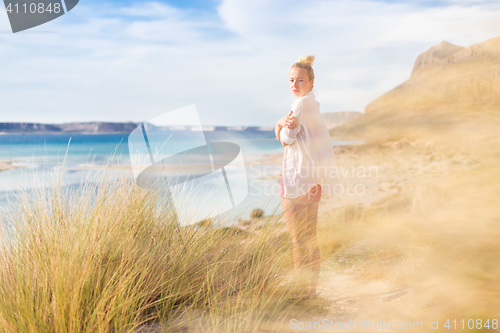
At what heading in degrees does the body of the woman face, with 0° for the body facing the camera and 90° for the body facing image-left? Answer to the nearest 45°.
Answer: approximately 90°
